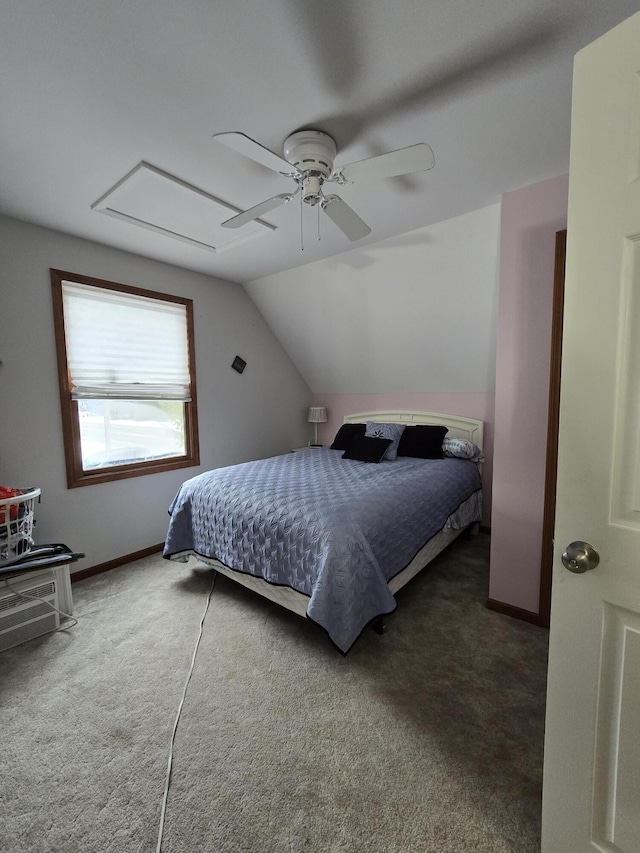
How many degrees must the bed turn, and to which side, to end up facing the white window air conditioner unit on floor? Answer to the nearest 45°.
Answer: approximately 45° to its right

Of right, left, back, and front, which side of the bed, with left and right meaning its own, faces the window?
right

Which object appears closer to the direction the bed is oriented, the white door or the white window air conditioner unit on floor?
the white window air conditioner unit on floor

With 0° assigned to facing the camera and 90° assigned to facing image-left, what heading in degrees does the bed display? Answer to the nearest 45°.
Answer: approximately 45°

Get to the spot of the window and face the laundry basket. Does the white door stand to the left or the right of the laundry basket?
left

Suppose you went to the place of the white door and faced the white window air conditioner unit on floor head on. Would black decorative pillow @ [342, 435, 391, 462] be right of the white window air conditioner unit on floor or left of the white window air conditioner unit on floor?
right

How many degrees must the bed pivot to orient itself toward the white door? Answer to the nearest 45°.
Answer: approximately 90° to its left
